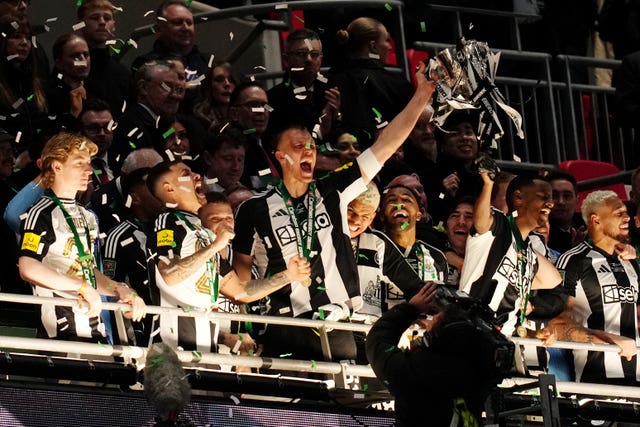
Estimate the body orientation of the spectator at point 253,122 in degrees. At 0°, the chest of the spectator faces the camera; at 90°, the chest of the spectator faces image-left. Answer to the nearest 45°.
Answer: approximately 315°

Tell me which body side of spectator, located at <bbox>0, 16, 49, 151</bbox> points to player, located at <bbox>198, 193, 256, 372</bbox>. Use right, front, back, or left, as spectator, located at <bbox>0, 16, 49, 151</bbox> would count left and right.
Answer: front

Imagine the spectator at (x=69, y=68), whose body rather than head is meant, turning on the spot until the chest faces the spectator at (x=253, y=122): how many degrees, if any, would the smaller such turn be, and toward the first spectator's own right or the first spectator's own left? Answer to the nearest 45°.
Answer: approximately 45° to the first spectator's own left

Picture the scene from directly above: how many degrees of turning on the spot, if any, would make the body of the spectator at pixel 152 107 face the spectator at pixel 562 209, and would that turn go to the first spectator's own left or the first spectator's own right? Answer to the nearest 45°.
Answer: approximately 45° to the first spectator's own left

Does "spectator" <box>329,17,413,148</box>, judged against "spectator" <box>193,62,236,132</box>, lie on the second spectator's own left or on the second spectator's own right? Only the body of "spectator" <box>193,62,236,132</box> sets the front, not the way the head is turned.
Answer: on the second spectator's own left

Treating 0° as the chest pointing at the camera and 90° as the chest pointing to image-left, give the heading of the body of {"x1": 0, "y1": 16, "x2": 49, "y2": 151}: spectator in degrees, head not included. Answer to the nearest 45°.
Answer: approximately 315°
